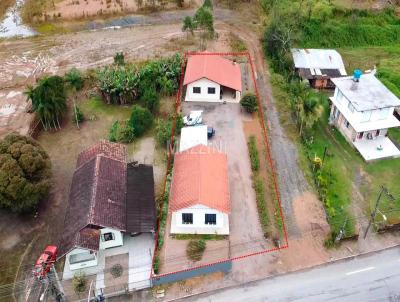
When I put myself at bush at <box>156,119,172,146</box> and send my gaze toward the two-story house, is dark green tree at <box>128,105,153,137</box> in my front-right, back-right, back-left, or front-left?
back-left

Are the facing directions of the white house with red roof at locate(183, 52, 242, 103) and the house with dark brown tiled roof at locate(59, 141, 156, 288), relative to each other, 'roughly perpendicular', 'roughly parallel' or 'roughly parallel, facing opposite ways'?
roughly parallel

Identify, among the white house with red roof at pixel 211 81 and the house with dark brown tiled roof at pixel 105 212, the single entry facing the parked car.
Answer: the white house with red roof

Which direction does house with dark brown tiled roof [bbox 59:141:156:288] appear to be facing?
toward the camera

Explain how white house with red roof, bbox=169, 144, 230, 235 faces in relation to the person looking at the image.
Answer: facing the viewer

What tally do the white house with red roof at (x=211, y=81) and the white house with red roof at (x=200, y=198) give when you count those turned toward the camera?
2

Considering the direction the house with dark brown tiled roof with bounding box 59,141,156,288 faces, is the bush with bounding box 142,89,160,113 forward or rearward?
rearward

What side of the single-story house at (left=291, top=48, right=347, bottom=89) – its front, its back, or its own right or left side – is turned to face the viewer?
front

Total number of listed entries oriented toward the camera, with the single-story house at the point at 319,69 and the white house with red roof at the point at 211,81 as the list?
2

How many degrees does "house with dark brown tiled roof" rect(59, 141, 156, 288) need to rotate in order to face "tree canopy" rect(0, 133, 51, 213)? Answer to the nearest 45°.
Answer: approximately 135° to its right

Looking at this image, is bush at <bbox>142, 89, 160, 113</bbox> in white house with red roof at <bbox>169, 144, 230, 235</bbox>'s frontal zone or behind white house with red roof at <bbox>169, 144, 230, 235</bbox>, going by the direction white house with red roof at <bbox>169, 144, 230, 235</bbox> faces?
behind

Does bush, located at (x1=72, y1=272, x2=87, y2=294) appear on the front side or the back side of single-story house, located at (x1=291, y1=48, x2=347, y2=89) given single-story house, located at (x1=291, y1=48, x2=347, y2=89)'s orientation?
on the front side

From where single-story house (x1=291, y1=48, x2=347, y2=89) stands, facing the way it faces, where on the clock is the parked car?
The parked car is roughly at 1 o'clock from the single-story house.

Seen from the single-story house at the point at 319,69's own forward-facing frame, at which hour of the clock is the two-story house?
The two-story house is roughly at 11 o'clock from the single-story house.
